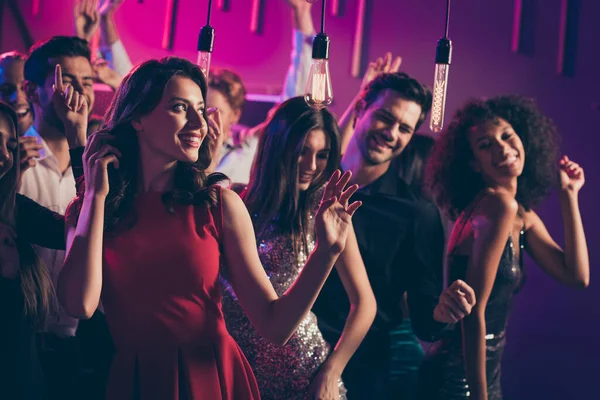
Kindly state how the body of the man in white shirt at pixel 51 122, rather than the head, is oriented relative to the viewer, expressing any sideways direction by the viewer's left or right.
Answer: facing the viewer and to the right of the viewer

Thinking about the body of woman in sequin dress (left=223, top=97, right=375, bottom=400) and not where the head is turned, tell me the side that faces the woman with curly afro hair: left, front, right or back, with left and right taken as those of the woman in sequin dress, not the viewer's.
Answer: left

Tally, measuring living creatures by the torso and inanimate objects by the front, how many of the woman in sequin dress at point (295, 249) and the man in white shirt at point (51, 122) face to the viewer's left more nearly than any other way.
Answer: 0

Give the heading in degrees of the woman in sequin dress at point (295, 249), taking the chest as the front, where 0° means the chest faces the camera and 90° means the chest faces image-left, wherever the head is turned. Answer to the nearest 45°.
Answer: approximately 315°

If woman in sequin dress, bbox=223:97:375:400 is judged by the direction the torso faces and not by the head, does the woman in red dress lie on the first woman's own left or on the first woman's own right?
on the first woman's own right

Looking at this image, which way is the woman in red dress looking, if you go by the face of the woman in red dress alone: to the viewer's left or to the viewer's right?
to the viewer's right

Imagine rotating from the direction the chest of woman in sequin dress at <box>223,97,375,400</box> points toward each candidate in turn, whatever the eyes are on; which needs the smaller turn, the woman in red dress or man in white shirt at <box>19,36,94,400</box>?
the woman in red dress

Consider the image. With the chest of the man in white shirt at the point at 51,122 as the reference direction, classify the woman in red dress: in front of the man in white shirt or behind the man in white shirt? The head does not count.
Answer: in front
